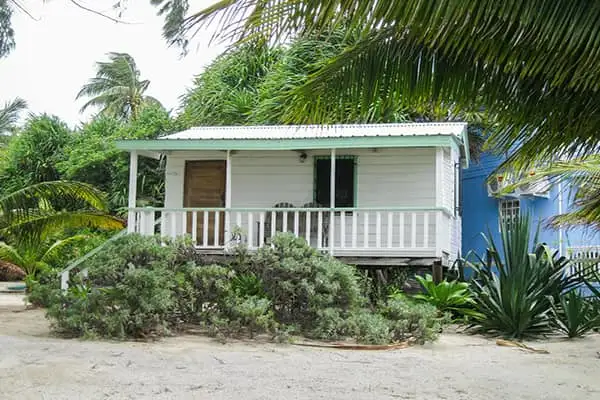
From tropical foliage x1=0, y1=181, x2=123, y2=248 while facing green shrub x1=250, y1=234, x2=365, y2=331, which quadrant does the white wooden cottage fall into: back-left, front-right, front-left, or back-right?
front-left

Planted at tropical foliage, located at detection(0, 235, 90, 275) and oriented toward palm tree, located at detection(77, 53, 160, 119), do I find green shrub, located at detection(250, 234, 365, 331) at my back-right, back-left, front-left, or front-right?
back-right

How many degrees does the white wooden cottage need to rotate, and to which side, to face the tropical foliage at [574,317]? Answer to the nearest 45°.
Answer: approximately 45° to its left

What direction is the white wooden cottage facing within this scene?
toward the camera

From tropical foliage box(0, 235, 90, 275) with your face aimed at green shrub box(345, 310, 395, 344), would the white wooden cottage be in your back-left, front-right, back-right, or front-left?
front-left

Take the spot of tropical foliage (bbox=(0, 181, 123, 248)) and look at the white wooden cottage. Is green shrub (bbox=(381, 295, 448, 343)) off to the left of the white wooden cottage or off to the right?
right

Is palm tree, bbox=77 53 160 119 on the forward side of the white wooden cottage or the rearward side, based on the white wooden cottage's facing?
on the rearward side

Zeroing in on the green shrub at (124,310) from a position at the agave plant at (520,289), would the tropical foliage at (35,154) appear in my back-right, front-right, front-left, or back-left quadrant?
front-right

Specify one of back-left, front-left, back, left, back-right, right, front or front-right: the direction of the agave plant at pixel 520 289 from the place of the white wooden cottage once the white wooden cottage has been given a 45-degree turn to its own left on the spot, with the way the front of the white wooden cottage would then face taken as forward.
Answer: front

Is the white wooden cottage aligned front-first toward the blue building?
no

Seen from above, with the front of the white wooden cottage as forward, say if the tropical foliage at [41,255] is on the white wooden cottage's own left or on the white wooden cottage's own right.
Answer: on the white wooden cottage's own right

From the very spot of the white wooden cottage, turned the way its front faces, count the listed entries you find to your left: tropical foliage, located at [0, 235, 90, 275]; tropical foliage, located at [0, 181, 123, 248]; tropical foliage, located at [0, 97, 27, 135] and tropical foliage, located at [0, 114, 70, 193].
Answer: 0

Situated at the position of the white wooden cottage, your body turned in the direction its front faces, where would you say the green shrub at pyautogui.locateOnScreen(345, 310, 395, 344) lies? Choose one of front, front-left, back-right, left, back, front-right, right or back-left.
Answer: front

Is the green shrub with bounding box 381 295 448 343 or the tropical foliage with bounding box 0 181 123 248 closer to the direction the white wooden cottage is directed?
the green shrub

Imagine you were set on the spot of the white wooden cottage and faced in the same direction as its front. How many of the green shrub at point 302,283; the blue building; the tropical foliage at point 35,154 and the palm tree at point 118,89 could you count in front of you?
1

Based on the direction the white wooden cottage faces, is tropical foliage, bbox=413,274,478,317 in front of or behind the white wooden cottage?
in front

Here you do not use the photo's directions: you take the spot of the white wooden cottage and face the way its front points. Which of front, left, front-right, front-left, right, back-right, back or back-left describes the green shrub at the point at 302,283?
front

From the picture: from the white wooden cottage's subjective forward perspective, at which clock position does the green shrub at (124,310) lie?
The green shrub is roughly at 1 o'clock from the white wooden cottage.
